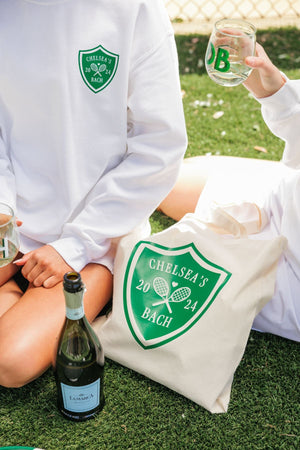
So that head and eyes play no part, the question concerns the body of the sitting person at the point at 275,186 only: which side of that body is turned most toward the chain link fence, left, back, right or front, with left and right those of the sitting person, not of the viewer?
right

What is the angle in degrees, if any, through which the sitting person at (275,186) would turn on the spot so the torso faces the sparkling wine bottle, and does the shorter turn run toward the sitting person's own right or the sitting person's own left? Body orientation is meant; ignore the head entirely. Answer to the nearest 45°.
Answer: approximately 45° to the sitting person's own left

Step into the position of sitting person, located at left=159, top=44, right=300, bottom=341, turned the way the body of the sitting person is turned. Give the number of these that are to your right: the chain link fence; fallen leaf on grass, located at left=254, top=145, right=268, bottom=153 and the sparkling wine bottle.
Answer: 2

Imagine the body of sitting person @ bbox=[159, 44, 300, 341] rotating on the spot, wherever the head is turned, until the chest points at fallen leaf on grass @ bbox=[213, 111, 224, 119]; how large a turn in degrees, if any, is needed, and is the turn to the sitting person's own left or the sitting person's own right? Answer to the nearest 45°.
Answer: approximately 90° to the sitting person's own right

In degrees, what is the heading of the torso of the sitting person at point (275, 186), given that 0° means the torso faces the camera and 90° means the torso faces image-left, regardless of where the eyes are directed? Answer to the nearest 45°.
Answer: approximately 90°

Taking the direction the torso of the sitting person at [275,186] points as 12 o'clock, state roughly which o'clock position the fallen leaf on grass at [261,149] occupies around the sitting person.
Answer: The fallen leaf on grass is roughly at 3 o'clock from the sitting person.

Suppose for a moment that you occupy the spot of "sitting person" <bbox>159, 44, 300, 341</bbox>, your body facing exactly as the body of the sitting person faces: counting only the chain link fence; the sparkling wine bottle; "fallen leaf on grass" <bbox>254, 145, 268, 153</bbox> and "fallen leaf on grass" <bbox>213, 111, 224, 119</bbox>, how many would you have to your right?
3
